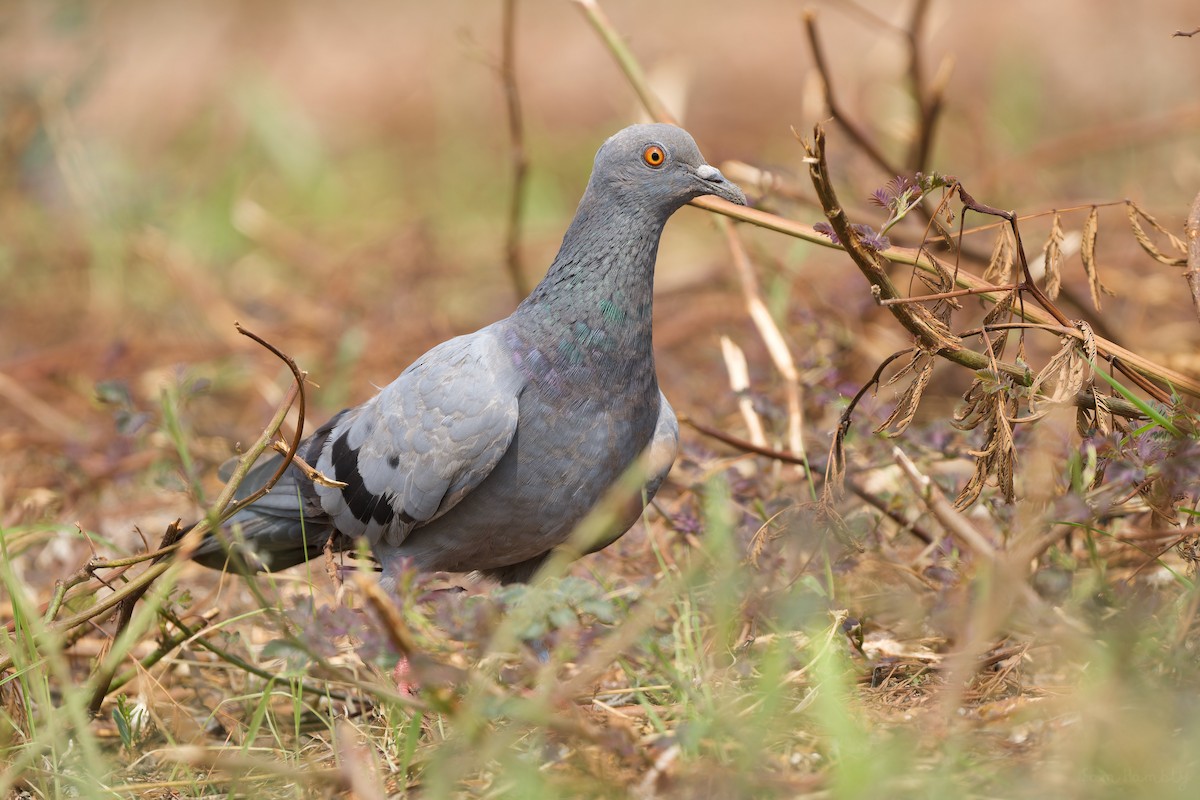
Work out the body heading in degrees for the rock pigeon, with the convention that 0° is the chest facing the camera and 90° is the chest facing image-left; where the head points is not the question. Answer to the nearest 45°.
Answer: approximately 315°

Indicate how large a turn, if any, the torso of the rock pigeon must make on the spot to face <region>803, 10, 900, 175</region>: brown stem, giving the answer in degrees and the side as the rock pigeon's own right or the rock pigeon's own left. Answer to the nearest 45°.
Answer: approximately 90° to the rock pigeon's own left

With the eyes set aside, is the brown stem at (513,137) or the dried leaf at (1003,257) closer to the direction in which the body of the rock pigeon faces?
the dried leaf

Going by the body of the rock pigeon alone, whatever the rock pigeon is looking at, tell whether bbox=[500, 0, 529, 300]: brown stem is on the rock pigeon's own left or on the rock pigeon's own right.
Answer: on the rock pigeon's own left

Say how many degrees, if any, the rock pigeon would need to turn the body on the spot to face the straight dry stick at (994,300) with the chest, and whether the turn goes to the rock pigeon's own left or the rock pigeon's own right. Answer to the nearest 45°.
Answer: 0° — it already faces it

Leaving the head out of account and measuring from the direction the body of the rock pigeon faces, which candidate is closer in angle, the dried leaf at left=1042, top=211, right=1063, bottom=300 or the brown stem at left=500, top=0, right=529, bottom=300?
the dried leaf

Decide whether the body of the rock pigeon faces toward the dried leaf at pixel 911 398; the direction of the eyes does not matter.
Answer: yes

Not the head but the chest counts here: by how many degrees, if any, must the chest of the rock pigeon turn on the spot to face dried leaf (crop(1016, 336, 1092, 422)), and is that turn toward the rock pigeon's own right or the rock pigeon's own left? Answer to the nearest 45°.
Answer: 0° — it already faces it
